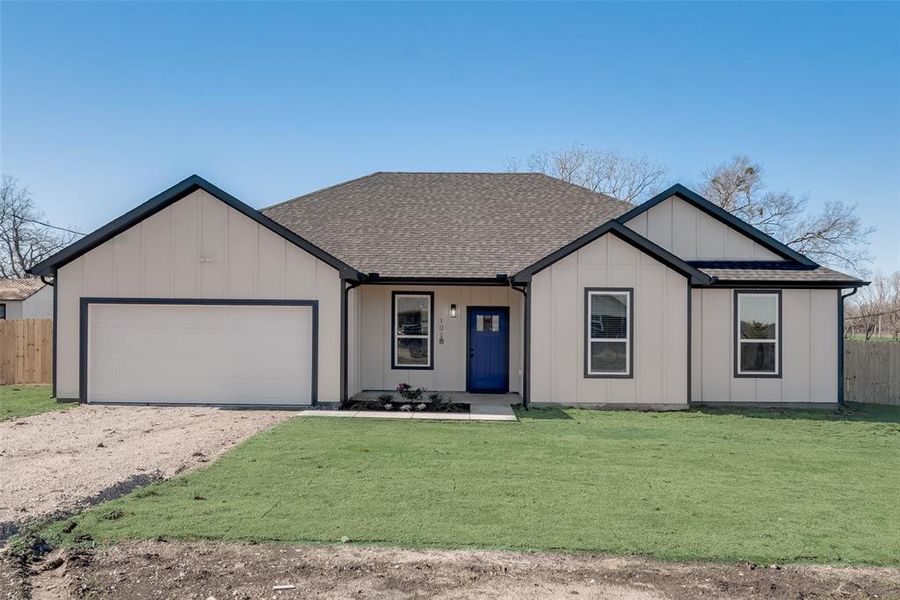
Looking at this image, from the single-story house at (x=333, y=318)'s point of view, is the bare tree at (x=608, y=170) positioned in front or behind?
behind

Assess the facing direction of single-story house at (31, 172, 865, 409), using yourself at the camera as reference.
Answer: facing the viewer

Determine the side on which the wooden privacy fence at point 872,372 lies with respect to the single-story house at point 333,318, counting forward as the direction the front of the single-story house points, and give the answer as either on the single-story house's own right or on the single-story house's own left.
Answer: on the single-story house's own left
